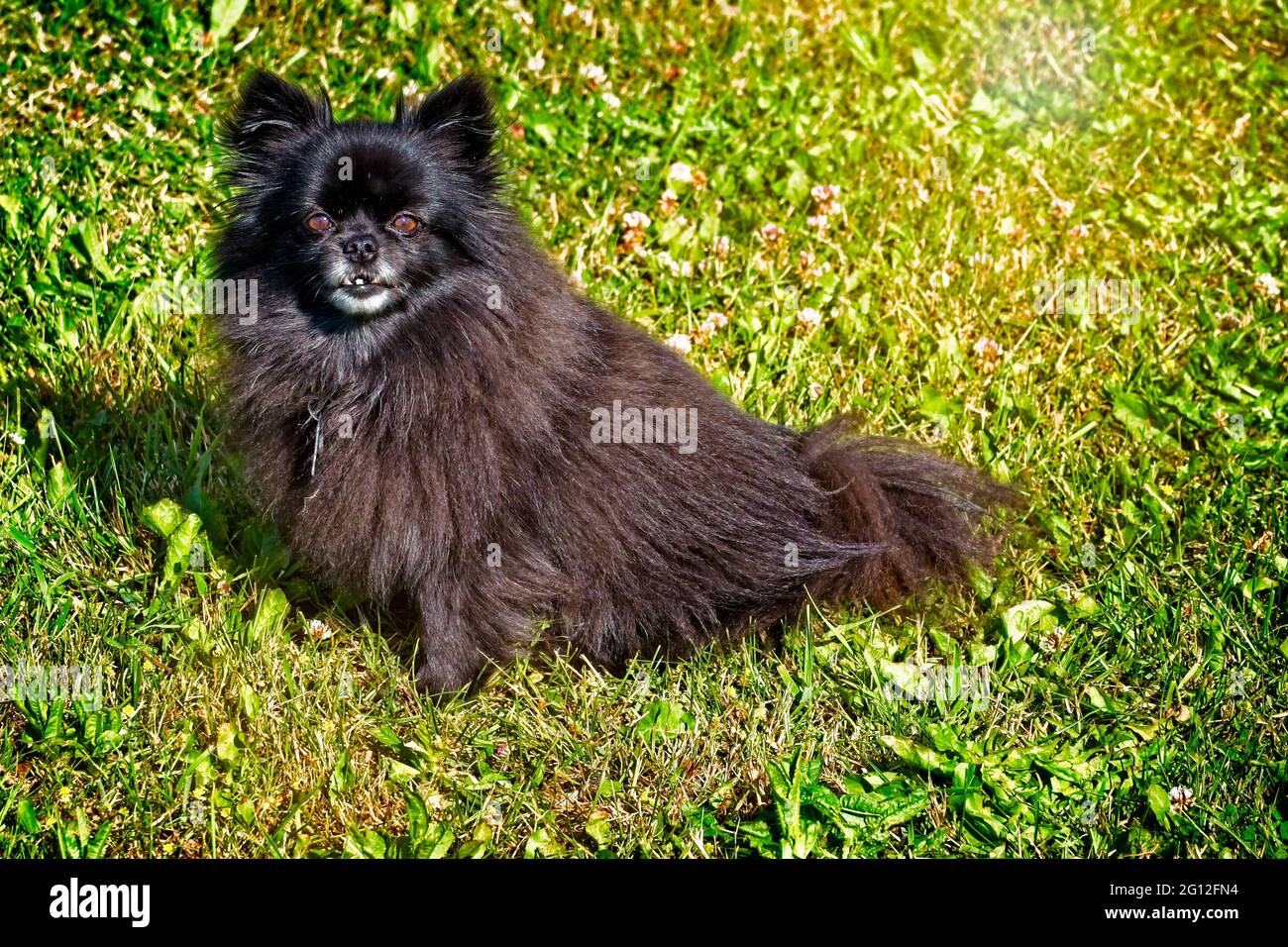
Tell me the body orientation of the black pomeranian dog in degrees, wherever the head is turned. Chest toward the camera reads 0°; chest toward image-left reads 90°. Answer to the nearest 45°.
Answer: approximately 45°

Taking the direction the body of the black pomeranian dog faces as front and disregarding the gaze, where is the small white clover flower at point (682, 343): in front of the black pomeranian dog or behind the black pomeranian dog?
behind
